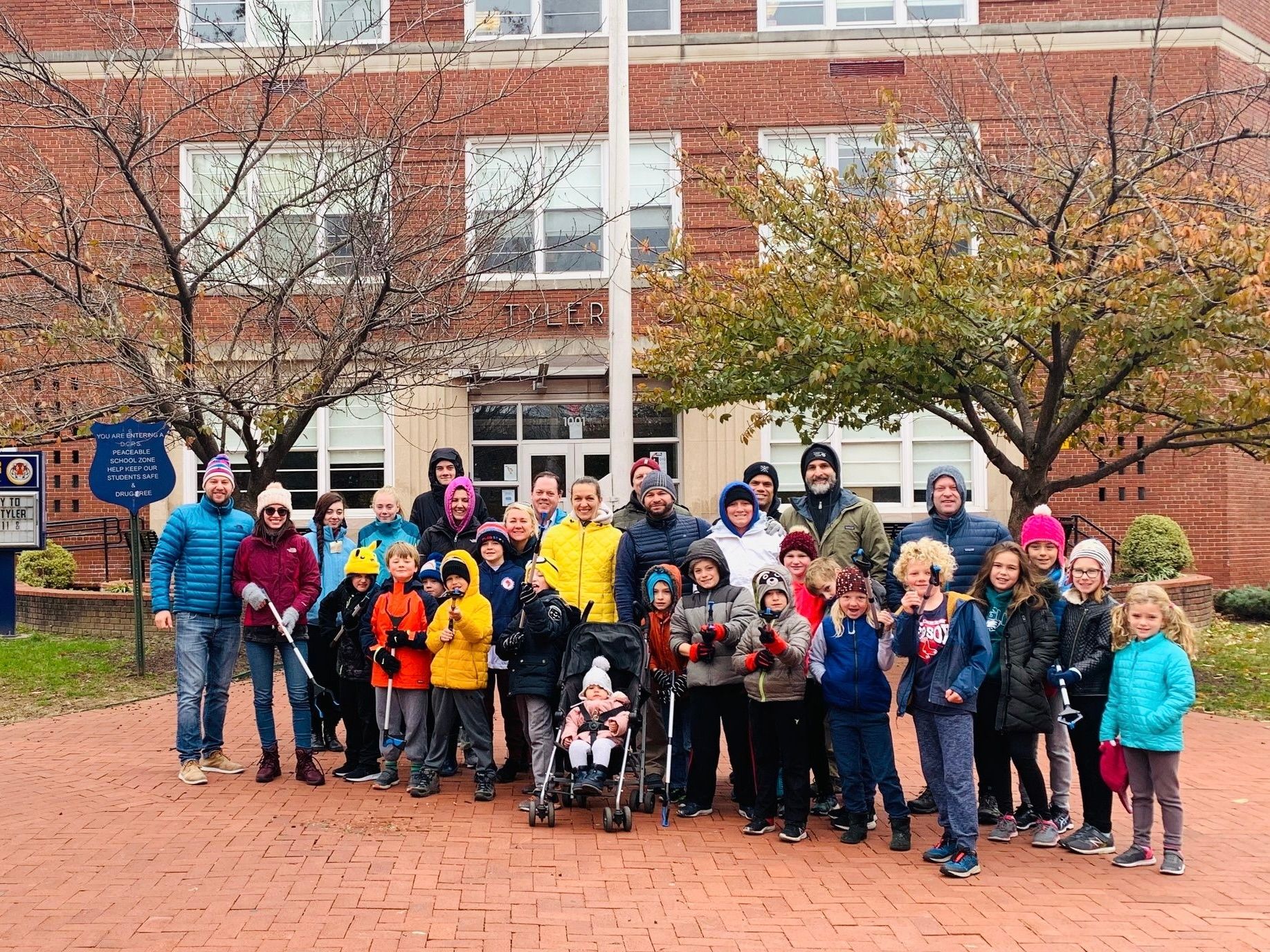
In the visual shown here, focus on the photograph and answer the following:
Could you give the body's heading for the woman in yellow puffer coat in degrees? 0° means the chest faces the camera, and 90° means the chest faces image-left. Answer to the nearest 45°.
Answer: approximately 0°

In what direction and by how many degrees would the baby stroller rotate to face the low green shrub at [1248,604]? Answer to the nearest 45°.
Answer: approximately 135° to its left

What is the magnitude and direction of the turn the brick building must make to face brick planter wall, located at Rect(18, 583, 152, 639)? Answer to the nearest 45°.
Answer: approximately 90° to its right

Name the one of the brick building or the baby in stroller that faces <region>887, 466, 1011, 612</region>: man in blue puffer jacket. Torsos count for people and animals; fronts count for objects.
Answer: the brick building

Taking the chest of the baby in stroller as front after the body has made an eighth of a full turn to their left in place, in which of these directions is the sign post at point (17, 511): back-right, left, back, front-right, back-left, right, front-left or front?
back

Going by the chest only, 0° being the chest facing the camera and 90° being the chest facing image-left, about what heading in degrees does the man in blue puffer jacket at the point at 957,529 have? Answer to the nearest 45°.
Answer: approximately 0°

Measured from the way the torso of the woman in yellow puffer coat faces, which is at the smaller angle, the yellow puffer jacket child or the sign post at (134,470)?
the yellow puffer jacket child

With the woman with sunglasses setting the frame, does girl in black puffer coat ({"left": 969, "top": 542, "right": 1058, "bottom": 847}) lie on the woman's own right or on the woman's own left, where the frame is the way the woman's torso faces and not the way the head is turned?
on the woman's own left

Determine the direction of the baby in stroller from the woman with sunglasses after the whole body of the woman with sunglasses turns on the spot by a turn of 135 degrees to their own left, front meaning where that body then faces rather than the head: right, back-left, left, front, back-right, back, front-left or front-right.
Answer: right

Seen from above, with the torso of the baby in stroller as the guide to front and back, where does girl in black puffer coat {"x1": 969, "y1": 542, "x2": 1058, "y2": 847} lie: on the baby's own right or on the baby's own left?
on the baby's own left
